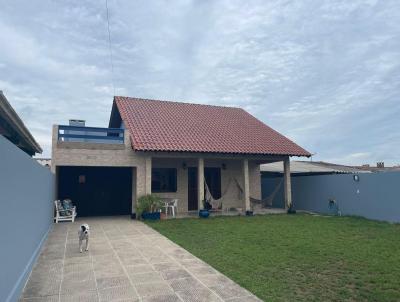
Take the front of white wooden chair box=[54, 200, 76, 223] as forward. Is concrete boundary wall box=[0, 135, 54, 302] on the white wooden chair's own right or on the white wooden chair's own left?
on the white wooden chair's own right

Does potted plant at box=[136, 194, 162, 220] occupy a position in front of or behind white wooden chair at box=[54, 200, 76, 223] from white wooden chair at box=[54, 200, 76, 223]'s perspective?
in front

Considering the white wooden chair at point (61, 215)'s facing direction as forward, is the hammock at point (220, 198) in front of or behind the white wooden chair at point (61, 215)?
in front

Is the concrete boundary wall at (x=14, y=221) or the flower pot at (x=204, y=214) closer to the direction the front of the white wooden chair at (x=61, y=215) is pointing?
the flower pot

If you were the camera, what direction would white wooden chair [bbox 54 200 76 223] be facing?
facing to the right of the viewer

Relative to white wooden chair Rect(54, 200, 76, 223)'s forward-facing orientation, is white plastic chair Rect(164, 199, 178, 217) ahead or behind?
ahead
